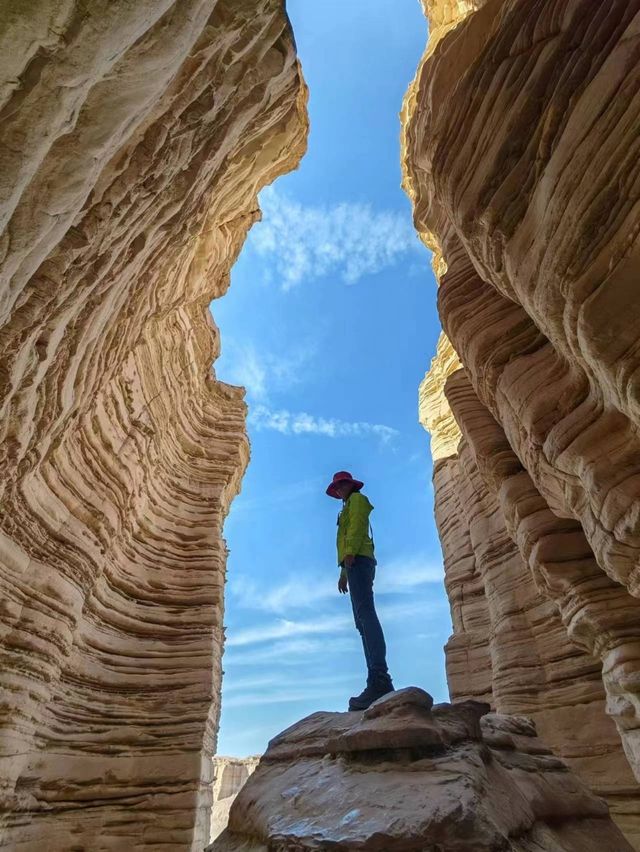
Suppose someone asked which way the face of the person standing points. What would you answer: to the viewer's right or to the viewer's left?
to the viewer's left

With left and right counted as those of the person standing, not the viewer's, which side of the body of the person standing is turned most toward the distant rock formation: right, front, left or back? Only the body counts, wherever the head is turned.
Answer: right

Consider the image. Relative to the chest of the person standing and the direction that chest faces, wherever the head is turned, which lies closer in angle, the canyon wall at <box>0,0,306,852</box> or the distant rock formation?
the canyon wall

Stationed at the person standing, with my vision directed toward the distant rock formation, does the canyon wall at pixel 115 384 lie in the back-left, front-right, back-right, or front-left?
back-left

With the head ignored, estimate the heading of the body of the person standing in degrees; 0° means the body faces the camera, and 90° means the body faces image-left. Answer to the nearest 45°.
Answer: approximately 90°
